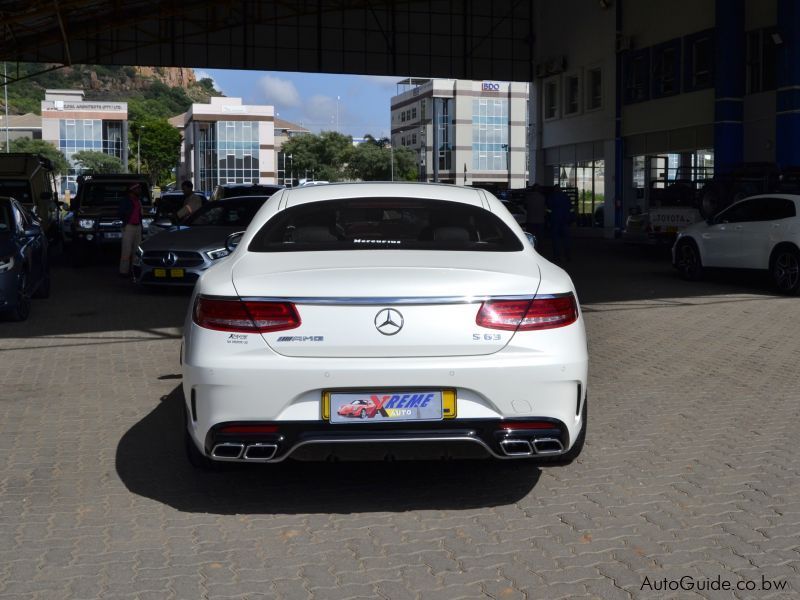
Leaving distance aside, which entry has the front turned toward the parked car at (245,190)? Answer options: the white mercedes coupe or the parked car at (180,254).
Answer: the white mercedes coupe

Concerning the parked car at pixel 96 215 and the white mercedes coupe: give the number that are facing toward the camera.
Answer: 1

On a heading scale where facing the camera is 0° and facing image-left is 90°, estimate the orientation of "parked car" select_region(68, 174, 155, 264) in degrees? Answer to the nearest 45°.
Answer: approximately 0°

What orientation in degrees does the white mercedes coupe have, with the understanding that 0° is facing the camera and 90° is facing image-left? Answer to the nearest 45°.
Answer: approximately 180°

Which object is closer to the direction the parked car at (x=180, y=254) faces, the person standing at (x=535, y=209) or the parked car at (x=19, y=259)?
the parked car

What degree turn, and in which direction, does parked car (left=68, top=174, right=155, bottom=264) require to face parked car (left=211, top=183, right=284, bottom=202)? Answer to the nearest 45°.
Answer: approximately 90° to its left

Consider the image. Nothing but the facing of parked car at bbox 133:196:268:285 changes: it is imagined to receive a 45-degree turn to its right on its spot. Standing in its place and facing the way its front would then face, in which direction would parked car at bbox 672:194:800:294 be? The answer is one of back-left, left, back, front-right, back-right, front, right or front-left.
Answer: back

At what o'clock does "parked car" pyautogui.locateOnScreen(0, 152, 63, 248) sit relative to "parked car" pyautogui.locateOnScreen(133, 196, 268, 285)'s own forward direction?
"parked car" pyautogui.locateOnScreen(0, 152, 63, 248) is roughly at 4 o'clock from "parked car" pyautogui.locateOnScreen(133, 196, 268, 285).

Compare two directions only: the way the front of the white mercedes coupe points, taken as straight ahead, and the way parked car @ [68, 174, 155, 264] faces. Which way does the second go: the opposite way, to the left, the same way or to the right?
the opposite way
